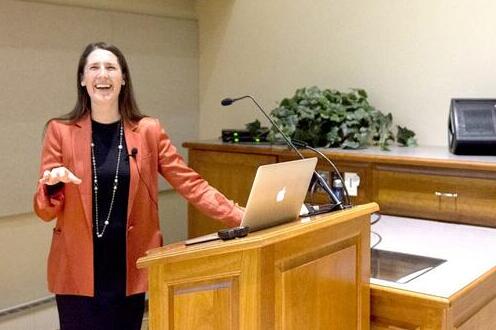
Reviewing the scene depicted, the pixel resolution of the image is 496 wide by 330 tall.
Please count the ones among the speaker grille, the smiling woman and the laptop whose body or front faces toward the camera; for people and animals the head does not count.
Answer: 2

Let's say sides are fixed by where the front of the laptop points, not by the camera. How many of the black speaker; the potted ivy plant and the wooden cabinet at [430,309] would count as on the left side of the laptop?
0

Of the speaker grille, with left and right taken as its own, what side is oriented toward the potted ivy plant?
right

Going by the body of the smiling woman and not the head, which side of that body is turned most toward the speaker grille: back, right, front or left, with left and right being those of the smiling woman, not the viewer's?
left

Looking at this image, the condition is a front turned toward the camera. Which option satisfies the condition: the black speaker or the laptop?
the black speaker

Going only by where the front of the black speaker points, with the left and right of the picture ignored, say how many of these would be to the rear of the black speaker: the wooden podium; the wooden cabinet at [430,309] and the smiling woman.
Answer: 0

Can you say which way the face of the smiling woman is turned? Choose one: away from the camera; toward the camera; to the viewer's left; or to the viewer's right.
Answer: toward the camera

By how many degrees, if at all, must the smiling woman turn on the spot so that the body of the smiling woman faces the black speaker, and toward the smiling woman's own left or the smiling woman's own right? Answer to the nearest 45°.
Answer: approximately 90° to the smiling woman's own left

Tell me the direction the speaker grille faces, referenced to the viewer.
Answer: facing the viewer

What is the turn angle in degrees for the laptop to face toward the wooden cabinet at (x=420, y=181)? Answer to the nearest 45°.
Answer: approximately 90° to its right

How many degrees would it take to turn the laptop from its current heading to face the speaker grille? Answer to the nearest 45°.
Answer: approximately 90° to its right

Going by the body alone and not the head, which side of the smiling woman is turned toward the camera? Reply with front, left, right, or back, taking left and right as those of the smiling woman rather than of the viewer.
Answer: front

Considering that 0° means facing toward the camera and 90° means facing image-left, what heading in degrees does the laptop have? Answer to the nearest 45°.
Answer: approximately 135°

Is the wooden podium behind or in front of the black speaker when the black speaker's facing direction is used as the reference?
in front

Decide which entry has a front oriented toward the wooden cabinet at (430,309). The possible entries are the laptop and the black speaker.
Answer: the black speaker

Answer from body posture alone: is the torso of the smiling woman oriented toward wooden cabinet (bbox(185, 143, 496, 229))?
no

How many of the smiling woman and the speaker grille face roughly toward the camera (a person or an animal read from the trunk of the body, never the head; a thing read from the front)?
2

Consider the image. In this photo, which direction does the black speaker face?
toward the camera
